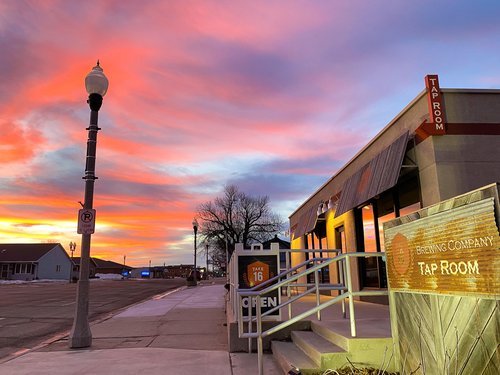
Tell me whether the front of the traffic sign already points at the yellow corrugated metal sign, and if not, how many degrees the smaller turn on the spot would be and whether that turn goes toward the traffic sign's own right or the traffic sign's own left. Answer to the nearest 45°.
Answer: approximately 45° to the traffic sign's own left

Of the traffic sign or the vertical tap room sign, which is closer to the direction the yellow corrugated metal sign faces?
the traffic sign

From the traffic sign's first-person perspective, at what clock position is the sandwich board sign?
The sandwich board sign is roughly at 10 o'clock from the traffic sign.

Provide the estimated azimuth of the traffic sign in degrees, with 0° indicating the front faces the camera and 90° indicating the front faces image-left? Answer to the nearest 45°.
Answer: approximately 0°

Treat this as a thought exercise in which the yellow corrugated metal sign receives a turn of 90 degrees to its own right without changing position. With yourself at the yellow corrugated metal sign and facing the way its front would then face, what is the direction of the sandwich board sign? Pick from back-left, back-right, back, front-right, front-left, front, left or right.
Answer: front

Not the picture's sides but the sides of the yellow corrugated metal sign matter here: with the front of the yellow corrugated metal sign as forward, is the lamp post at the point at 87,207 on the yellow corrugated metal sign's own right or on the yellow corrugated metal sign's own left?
on the yellow corrugated metal sign's own right

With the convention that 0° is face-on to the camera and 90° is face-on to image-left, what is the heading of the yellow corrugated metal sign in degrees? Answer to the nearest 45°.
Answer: approximately 45°

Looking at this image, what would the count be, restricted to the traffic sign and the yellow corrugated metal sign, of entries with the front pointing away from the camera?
0

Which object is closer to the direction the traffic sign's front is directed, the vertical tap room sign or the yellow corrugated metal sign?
the yellow corrugated metal sign
